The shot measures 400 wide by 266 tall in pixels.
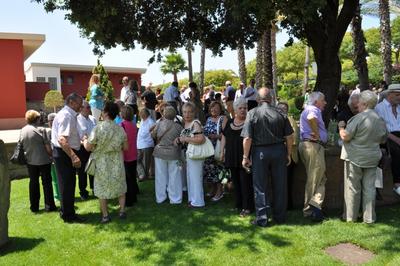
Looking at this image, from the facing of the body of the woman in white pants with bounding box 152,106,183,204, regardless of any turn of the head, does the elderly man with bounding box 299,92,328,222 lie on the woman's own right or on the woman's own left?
on the woman's own right

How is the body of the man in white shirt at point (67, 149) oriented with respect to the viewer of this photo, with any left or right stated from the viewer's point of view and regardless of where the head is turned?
facing to the right of the viewer

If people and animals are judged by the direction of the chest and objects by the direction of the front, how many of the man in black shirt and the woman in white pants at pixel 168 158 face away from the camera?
2

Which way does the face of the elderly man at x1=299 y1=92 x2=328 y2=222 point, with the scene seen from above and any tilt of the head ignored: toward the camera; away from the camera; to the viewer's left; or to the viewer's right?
to the viewer's right

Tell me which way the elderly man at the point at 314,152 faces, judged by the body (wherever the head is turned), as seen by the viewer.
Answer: to the viewer's right

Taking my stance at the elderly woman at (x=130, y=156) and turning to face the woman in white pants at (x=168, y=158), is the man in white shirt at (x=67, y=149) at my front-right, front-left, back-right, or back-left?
back-right

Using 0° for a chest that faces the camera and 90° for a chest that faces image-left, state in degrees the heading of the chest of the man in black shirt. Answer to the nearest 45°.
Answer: approximately 180°

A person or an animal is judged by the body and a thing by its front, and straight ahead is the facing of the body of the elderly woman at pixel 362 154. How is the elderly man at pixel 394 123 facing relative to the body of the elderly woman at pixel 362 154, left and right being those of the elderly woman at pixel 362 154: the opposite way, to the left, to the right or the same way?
the opposite way

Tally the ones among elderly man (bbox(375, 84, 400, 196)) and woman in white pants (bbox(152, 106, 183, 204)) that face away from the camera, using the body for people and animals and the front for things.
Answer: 1

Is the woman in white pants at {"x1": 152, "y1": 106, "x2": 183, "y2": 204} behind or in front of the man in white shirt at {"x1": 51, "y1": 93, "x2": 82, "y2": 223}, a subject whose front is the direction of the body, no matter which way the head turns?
in front

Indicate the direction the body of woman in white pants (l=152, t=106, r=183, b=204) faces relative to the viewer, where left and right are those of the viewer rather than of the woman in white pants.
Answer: facing away from the viewer

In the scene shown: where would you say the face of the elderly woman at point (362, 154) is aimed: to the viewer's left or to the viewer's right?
to the viewer's left
